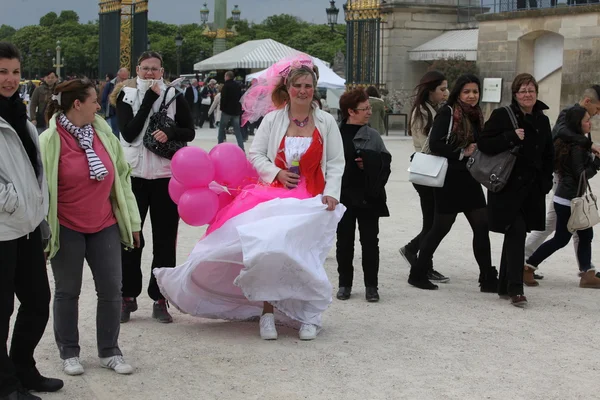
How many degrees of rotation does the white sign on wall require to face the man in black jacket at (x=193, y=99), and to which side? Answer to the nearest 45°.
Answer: approximately 90° to its right

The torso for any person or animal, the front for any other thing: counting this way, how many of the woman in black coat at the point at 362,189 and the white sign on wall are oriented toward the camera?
2

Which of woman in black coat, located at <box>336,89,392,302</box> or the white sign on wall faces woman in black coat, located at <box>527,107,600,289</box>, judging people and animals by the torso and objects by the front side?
the white sign on wall

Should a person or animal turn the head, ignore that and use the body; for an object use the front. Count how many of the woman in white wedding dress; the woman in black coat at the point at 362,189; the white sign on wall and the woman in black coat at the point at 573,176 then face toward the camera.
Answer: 3

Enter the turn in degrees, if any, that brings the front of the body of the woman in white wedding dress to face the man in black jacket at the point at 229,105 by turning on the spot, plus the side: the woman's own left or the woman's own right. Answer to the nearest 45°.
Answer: approximately 180°
